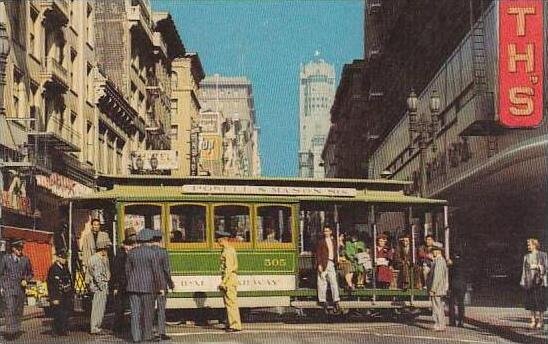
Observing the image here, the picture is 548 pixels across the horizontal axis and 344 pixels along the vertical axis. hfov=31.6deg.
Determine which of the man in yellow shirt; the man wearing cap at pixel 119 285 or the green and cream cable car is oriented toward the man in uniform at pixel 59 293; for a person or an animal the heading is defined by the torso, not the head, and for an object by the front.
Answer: the man in yellow shirt

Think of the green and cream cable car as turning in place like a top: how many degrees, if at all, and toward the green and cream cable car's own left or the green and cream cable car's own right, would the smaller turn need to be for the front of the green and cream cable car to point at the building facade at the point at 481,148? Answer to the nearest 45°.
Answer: approximately 45° to the green and cream cable car's own left

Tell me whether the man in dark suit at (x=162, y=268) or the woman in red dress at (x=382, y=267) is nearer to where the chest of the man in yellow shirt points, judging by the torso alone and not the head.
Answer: the man in dark suit

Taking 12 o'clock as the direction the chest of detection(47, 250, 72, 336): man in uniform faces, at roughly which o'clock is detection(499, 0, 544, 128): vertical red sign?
The vertical red sign is roughly at 10 o'clock from the man in uniform.

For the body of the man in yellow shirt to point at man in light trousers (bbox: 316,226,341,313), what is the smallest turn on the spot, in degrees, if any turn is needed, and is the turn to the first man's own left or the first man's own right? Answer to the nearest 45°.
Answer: approximately 135° to the first man's own right

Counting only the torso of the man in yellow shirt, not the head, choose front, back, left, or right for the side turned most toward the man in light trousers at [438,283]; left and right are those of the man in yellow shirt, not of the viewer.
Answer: back

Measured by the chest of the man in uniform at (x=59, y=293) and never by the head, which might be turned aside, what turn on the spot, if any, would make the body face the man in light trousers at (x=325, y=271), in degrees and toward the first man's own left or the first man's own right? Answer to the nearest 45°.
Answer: approximately 45° to the first man's own left

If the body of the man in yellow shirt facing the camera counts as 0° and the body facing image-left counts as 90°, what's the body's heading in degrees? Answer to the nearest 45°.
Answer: approximately 90°

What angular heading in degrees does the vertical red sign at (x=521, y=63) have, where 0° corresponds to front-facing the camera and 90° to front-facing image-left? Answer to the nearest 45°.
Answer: approximately 0°

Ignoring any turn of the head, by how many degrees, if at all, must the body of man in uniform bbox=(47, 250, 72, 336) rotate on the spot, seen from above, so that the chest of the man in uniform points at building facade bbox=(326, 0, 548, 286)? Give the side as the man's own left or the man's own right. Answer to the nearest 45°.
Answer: approximately 90° to the man's own left

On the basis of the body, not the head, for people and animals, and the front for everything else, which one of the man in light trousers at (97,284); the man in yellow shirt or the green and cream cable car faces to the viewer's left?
the man in yellow shirt

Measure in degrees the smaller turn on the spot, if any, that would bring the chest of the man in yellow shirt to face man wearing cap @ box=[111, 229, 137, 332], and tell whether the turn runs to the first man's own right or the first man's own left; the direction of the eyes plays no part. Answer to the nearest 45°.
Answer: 0° — they already face them
